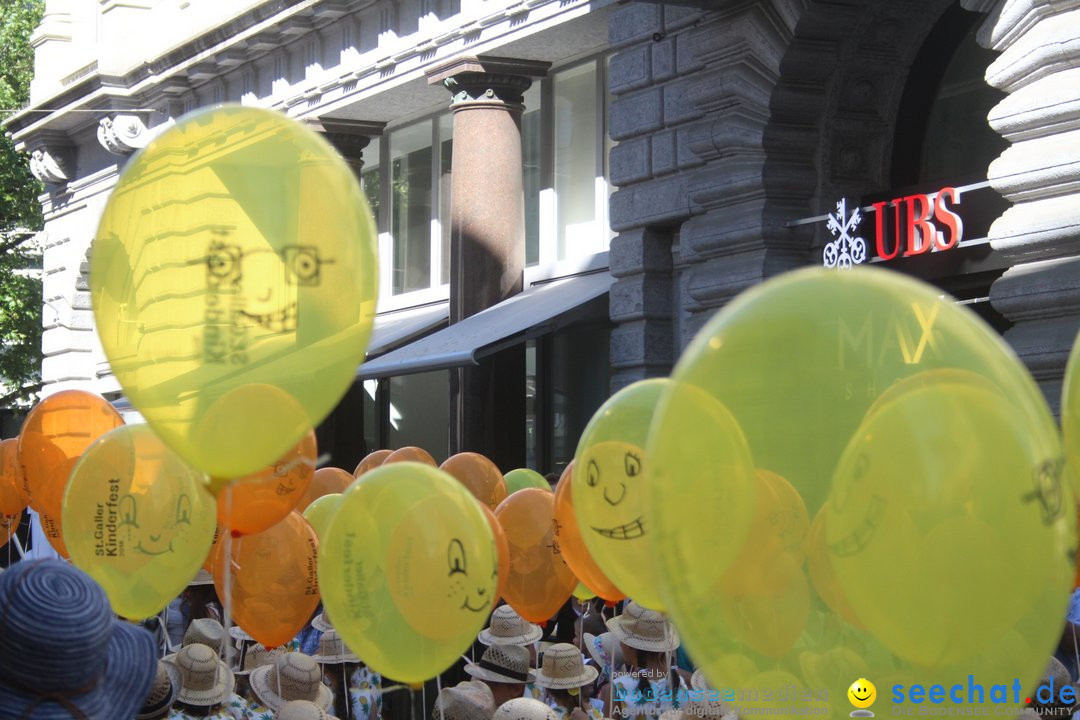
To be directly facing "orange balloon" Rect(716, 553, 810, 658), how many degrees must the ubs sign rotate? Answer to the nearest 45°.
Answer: approximately 45° to its left

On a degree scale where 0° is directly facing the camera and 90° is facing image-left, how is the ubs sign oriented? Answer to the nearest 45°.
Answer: approximately 45°

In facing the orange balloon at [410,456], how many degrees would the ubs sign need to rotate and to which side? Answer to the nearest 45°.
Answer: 0° — it already faces it

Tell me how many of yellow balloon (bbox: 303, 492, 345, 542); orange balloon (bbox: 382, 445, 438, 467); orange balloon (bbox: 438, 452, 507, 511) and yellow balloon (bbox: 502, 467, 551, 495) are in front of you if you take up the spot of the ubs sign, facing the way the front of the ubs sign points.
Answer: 4

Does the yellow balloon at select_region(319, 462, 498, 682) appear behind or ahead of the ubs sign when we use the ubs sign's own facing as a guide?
ahead

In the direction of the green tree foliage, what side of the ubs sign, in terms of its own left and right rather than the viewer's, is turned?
right

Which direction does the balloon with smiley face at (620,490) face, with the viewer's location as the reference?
facing the viewer and to the left of the viewer

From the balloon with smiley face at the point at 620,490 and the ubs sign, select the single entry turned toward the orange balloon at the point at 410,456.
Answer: the ubs sign

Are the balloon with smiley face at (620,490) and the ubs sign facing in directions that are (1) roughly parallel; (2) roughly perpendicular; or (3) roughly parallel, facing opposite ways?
roughly parallel

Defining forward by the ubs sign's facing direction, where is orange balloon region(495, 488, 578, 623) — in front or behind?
in front

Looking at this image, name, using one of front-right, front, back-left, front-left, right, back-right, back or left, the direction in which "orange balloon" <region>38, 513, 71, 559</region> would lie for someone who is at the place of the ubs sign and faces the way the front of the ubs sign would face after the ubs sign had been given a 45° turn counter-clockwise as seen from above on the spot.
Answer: front-right

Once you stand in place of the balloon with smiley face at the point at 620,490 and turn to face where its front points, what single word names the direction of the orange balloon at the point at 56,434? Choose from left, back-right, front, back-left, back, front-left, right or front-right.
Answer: right

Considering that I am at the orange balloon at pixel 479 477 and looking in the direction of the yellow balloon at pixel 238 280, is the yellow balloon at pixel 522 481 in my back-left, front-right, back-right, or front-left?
back-left

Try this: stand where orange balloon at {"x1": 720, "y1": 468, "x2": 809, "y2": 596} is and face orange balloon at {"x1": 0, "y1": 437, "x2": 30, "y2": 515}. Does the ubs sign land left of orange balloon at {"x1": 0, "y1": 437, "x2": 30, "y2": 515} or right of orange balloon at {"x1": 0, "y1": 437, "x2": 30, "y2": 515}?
right

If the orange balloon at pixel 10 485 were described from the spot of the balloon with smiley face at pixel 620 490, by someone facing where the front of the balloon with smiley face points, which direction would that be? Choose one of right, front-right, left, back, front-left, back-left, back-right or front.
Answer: right

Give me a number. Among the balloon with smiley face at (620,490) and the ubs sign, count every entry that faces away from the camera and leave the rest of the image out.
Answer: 0
